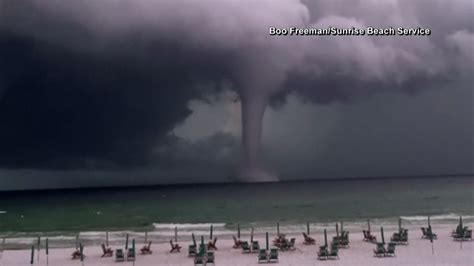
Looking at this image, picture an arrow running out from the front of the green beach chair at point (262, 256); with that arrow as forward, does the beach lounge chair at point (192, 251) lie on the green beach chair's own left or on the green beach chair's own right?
on the green beach chair's own left

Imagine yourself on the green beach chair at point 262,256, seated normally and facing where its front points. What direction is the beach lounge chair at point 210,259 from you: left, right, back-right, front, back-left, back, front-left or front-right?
left

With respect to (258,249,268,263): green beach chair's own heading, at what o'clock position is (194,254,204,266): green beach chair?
(194,254,204,266): green beach chair is roughly at 9 o'clock from (258,249,268,263): green beach chair.

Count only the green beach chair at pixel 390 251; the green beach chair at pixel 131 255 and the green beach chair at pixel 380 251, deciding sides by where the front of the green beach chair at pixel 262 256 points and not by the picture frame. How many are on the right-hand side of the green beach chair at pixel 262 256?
2

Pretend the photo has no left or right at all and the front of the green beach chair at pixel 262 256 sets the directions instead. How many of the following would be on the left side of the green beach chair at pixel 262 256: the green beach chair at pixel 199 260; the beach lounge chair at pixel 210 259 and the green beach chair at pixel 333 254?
2

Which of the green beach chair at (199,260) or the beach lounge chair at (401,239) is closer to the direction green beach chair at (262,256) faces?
the beach lounge chair

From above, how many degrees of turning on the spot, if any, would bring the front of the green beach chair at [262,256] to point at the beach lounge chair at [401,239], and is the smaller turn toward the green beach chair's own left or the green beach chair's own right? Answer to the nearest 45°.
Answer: approximately 45° to the green beach chair's own right

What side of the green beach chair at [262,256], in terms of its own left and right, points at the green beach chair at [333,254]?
right

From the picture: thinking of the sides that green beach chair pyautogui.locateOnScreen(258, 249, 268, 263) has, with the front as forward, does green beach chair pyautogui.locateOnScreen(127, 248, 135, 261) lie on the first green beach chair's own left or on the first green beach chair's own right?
on the first green beach chair's own left

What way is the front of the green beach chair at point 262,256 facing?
away from the camera

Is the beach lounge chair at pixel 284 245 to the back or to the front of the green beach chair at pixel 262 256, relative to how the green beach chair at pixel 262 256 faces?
to the front

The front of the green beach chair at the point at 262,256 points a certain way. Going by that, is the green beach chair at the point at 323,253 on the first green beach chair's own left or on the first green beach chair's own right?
on the first green beach chair's own right
